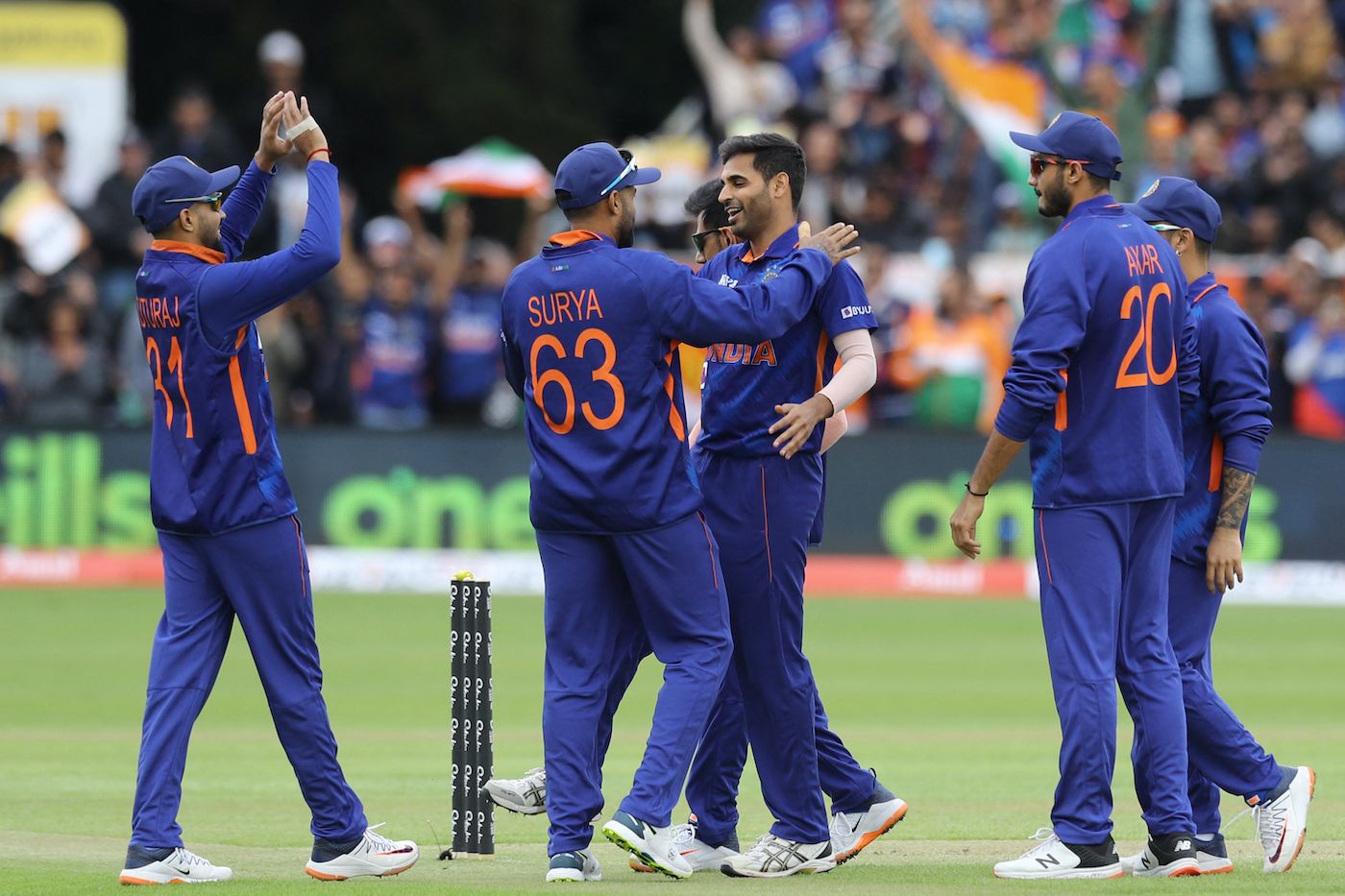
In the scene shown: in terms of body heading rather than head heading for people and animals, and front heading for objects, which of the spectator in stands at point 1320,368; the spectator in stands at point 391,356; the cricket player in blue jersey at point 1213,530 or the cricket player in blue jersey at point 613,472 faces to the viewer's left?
the cricket player in blue jersey at point 1213,530

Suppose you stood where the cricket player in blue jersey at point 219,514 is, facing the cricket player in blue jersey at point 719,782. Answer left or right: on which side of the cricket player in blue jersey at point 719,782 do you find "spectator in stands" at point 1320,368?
left

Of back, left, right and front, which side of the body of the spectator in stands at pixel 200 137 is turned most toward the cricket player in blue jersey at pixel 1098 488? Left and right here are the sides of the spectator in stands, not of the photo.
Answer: front

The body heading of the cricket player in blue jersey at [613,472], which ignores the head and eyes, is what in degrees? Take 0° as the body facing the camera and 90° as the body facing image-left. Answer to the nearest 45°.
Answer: approximately 225°

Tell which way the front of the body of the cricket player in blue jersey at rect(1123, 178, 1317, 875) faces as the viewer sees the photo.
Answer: to the viewer's left

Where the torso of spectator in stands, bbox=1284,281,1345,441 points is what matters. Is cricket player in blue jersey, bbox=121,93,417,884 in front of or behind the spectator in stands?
in front

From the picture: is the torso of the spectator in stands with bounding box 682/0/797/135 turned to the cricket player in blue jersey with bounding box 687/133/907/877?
yes

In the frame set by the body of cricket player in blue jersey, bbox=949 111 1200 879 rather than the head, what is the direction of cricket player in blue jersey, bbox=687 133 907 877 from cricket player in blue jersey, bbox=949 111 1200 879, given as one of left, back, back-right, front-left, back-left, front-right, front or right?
front-left

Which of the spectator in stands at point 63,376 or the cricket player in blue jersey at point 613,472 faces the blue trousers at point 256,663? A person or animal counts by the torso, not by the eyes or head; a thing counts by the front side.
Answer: the spectator in stands

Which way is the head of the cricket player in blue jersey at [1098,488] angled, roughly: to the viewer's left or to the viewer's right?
to the viewer's left
